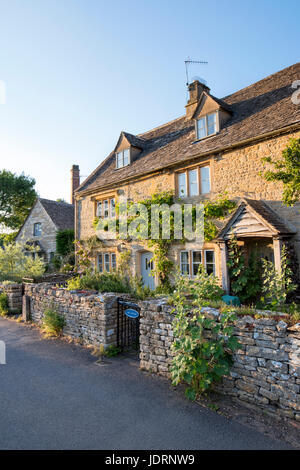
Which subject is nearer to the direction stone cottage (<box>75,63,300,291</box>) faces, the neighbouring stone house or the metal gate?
the metal gate

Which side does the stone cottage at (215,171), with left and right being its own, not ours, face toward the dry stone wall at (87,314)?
front

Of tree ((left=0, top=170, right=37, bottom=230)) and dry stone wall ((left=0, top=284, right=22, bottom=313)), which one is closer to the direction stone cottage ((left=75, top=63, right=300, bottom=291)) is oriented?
the dry stone wall

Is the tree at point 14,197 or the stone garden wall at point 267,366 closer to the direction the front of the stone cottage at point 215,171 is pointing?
the stone garden wall

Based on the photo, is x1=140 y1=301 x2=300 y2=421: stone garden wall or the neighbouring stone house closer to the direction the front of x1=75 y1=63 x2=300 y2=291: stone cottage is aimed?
the stone garden wall

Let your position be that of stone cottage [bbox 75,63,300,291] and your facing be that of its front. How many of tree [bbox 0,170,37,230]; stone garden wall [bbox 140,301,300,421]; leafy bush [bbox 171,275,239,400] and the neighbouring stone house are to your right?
2

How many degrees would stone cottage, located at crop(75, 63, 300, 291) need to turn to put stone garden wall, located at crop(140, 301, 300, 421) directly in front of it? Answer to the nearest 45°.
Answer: approximately 45° to its left

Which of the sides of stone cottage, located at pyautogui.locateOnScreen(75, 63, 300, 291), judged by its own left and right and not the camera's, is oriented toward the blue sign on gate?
front

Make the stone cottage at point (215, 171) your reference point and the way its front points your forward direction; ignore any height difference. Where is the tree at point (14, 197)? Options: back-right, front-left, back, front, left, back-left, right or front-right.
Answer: right

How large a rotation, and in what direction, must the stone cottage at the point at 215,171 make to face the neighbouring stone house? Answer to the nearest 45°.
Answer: approximately 90° to its right

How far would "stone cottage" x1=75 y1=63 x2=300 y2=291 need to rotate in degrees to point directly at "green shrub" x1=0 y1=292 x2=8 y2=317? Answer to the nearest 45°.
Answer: approximately 45° to its right

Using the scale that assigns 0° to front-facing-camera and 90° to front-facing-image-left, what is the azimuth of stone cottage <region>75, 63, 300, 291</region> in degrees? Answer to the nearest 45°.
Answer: approximately 45°
